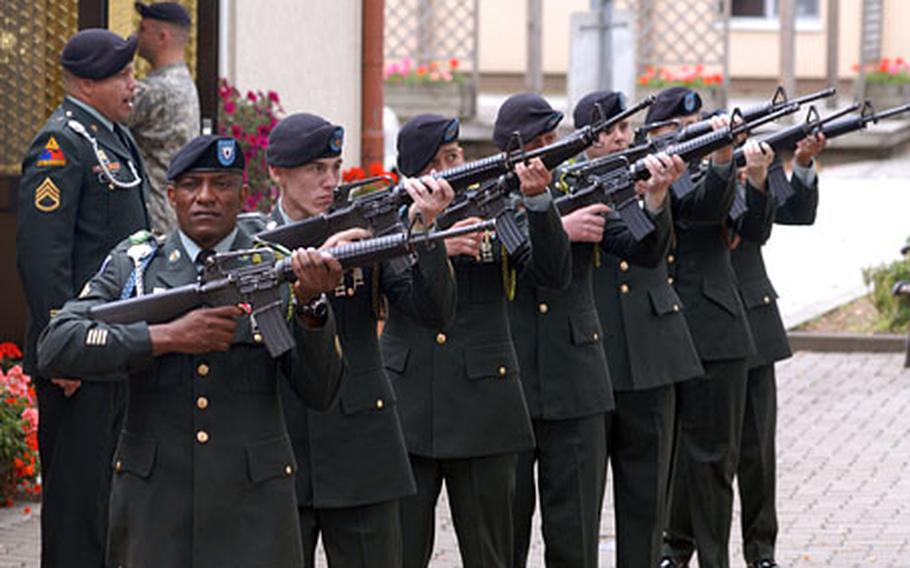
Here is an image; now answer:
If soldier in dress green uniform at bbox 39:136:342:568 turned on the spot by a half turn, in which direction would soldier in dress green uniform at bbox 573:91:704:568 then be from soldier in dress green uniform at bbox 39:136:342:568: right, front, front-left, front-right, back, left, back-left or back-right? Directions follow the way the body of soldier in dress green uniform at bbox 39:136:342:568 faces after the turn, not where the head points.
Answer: front-right

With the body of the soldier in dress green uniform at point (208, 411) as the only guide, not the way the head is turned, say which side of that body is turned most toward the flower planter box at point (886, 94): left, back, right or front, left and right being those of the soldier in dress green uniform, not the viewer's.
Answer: back

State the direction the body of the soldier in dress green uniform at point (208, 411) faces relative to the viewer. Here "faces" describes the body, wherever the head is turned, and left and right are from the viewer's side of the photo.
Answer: facing the viewer

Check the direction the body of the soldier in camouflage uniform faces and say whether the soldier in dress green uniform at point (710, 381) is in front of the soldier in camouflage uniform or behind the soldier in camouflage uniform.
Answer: behind

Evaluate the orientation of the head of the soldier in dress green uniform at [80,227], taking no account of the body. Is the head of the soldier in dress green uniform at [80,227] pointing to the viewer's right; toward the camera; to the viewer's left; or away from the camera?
to the viewer's right

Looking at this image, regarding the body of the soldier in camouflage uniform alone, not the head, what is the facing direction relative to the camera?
to the viewer's left

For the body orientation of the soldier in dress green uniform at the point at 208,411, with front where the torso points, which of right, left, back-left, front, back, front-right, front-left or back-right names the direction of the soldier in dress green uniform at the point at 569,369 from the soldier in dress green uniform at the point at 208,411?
back-left

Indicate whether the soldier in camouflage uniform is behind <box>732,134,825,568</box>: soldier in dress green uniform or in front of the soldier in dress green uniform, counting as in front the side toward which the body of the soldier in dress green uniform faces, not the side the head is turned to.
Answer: behind
